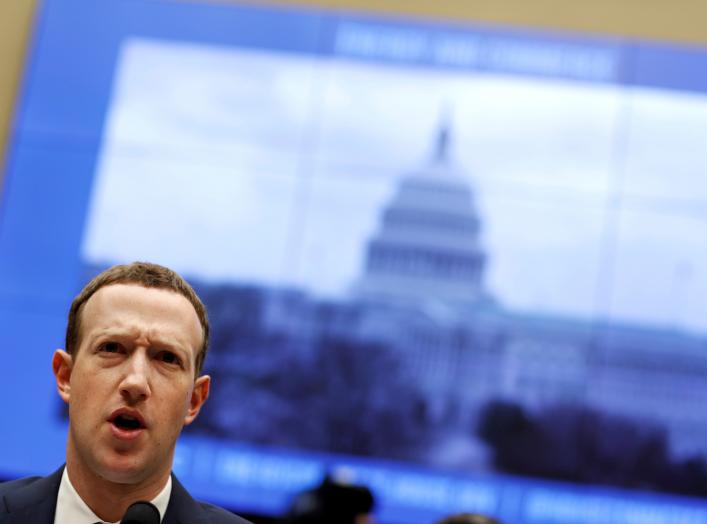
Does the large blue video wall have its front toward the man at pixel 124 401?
yes

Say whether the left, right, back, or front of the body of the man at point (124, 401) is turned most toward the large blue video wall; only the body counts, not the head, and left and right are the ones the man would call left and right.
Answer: back

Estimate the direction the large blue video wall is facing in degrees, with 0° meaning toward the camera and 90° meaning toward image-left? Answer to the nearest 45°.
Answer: approximately 0°

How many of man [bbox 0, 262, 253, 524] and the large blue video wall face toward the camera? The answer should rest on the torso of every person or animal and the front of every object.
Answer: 2

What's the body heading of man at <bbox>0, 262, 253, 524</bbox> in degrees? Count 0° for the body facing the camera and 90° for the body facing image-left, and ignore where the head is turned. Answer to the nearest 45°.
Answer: approximately 0°
